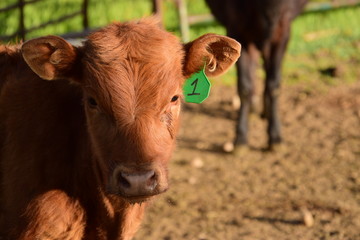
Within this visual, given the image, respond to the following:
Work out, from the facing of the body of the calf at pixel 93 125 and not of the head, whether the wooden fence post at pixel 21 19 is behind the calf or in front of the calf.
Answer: behind

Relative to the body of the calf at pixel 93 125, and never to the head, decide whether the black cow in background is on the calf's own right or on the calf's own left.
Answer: on the calf's own left

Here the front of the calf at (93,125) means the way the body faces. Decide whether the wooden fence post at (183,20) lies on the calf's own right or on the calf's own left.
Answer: on the calf's own left

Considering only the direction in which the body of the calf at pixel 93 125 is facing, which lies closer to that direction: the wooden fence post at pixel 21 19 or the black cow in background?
the black cow in background

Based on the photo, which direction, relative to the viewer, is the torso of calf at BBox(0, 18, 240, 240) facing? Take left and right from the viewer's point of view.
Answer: facing the viewer and to the right of the viewer
